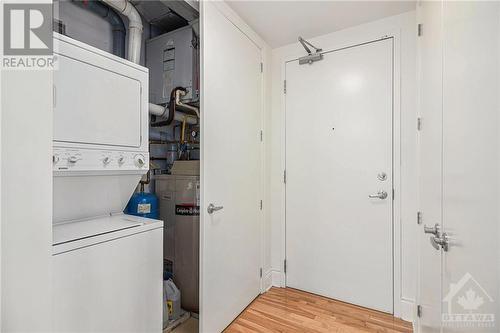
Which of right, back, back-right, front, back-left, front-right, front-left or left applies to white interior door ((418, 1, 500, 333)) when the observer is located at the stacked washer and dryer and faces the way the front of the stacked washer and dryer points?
front

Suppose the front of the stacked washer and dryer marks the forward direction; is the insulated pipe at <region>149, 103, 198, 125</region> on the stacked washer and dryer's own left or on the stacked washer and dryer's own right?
on the stacked washer and dryer's own left

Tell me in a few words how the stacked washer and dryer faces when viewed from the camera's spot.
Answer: facing the viewer and to the right of the viewer

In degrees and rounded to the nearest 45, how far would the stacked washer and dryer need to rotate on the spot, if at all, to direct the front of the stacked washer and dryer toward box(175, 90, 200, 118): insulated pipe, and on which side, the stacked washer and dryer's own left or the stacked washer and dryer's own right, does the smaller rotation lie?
approximately 90° to the stacked washer and dryer's own left
